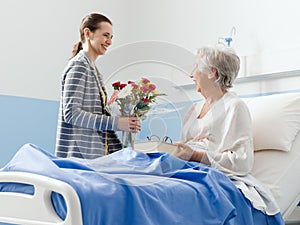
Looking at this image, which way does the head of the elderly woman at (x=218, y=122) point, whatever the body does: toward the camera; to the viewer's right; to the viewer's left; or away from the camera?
to the viewer's left

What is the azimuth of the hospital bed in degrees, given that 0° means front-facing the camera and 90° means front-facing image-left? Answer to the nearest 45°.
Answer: approximately 45°
